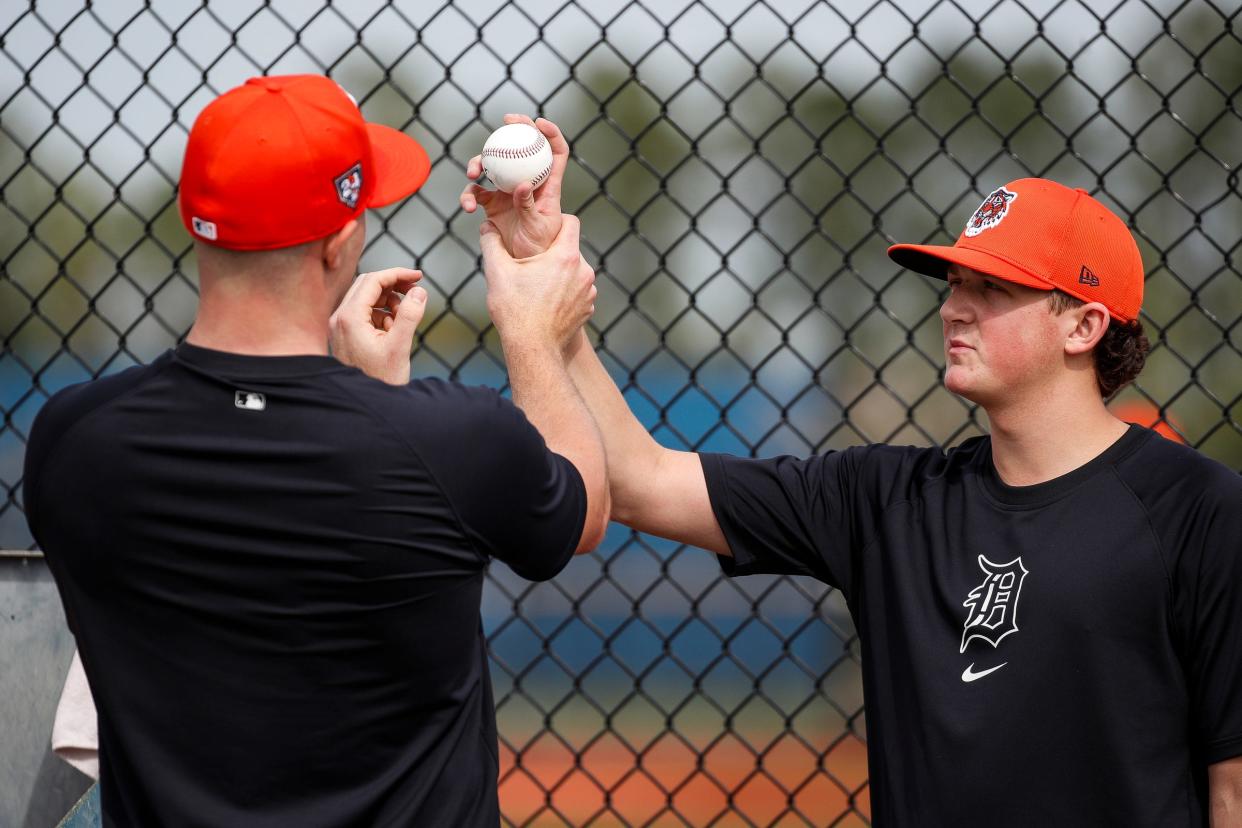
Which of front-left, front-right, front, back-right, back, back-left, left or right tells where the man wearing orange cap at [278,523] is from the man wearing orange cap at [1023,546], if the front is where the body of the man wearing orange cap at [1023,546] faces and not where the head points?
front

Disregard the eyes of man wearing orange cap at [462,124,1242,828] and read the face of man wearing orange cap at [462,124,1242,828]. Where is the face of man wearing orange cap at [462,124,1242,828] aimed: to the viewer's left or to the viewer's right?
to the viewer's left

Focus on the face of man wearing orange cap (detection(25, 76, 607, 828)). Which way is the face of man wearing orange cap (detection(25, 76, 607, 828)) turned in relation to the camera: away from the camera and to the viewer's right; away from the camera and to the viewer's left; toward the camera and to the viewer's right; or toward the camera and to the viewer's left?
away from the camera and to the viewer's right

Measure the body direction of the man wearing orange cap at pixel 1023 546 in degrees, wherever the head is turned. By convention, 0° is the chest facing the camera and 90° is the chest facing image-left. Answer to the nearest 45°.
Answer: approximately 45°
